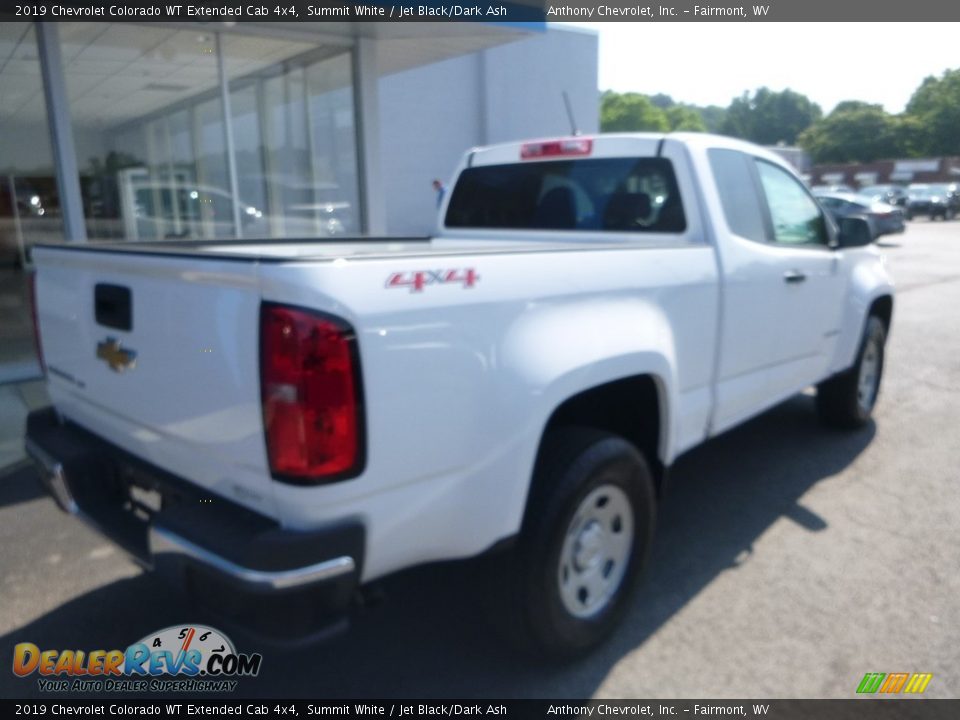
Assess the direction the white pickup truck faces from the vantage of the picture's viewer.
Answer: facing away from the viewer and to the right of the viewer

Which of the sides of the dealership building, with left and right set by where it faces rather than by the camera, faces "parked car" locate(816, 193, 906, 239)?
left

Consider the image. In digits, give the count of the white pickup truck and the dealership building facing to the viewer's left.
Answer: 0

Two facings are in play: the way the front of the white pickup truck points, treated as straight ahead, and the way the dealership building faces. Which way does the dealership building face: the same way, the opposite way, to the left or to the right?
to the right

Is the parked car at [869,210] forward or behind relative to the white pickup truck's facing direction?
forward

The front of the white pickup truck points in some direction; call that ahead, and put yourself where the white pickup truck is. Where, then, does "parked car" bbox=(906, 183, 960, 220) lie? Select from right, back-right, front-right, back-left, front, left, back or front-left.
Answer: front

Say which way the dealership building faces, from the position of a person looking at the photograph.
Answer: facing the viewer and to the right of the viewer

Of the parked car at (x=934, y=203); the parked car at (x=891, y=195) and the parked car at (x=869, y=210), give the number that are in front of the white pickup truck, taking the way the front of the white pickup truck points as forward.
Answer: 3

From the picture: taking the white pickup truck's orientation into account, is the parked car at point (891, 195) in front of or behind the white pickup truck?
in front

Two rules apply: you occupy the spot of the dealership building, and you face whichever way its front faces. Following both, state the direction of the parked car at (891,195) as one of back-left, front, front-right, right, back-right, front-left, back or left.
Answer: left
